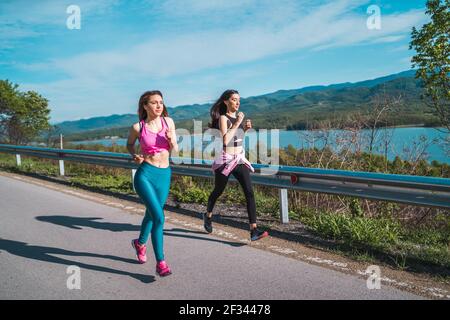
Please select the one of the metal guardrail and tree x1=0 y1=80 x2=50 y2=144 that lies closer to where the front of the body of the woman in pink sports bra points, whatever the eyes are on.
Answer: the metal guardrail

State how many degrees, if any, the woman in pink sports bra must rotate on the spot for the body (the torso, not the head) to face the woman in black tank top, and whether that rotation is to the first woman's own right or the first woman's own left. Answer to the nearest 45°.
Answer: approximately 90° to the first woman's own left

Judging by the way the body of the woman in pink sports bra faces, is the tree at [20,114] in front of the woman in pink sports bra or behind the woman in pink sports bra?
behind
